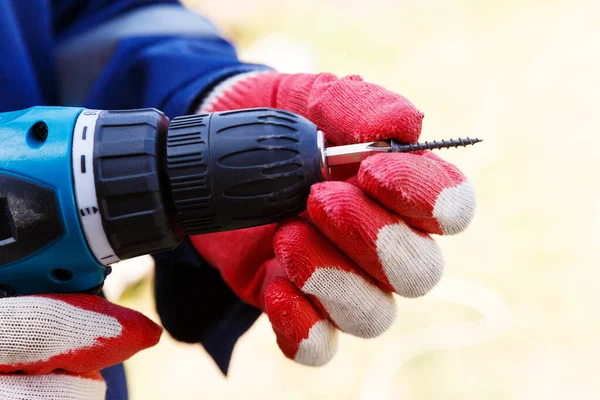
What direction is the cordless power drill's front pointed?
to the viewer's right
